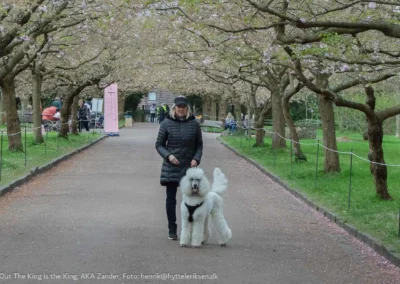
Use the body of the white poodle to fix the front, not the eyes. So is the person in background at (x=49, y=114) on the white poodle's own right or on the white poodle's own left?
on the white poodle's own right

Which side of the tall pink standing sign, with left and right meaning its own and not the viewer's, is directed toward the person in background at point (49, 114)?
right

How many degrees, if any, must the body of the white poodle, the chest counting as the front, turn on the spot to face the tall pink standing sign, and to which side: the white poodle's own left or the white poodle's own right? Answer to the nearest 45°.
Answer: approximately 135° to the white poodle's own right

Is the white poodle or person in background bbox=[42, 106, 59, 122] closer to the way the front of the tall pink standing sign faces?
the white poodle

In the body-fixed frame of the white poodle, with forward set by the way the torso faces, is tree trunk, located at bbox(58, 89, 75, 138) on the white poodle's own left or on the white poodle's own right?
on the white poodle's own right

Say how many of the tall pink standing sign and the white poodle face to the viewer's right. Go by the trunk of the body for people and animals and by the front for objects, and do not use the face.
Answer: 0

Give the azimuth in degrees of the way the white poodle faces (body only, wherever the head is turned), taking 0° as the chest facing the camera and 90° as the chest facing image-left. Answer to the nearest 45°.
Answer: approximately 45°

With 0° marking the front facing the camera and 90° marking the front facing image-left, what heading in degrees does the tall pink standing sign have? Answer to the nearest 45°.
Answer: approximately 0°
